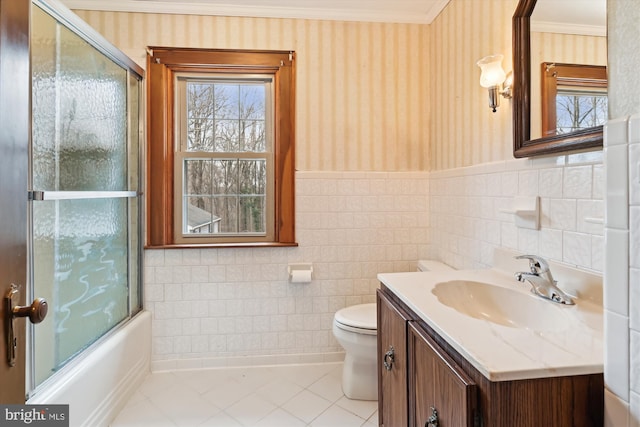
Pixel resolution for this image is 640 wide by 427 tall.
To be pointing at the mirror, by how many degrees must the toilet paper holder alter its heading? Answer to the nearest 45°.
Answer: approximately 45° to its left

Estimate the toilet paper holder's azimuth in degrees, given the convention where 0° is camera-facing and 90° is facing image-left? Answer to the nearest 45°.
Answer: approximately 0°

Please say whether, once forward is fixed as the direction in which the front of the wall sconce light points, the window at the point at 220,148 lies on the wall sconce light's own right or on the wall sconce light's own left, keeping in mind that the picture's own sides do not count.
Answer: on the wall sconce light's own right

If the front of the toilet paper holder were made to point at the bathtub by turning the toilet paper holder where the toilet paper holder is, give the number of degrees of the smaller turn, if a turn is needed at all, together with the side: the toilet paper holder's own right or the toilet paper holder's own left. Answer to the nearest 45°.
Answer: approximately 45° to the toilet paper holder's own right

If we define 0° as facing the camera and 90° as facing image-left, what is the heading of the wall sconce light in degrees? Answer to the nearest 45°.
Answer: approximately 45°

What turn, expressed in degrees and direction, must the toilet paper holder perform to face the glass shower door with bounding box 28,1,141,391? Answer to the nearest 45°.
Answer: approximately 45° to its right

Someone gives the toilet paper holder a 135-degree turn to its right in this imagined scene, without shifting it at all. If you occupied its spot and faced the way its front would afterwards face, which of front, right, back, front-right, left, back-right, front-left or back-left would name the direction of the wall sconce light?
back
